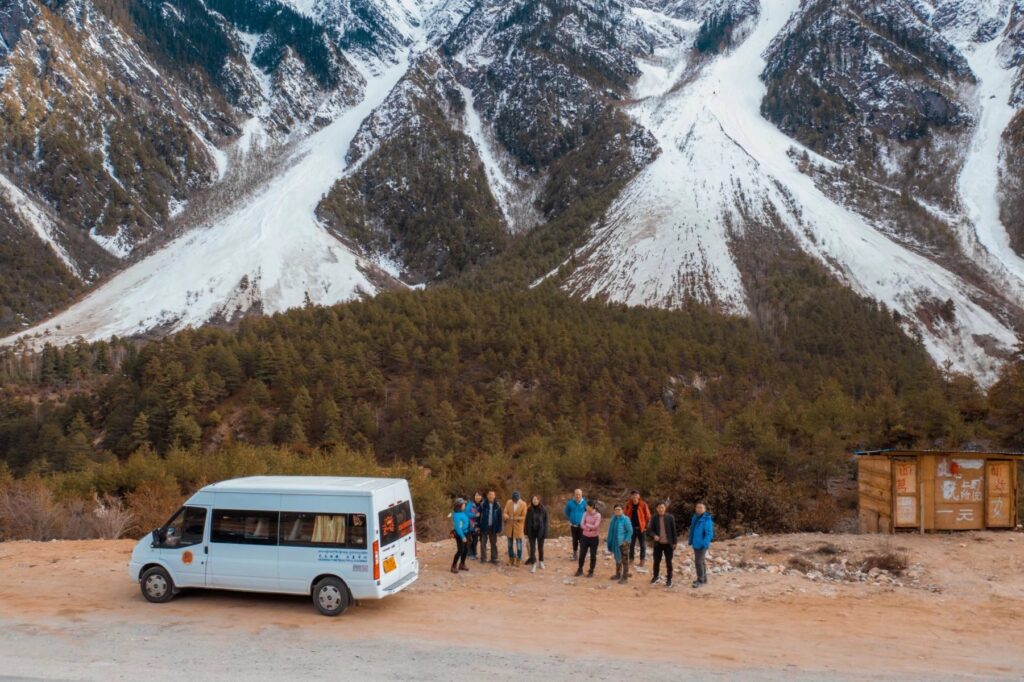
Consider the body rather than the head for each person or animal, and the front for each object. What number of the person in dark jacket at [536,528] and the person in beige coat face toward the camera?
2

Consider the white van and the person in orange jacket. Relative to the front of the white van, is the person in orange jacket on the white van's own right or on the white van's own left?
on the white van's own right

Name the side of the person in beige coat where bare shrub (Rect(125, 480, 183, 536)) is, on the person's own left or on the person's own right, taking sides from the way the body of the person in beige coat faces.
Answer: on the person's own right

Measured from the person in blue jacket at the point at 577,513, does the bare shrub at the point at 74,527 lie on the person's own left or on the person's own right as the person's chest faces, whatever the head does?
on the person's own right

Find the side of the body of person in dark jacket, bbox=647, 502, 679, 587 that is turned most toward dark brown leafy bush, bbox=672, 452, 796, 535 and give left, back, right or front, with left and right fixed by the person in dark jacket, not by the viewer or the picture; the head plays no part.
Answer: back

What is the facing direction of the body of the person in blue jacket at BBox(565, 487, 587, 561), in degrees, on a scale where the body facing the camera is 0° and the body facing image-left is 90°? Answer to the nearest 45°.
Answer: approximately 0°
